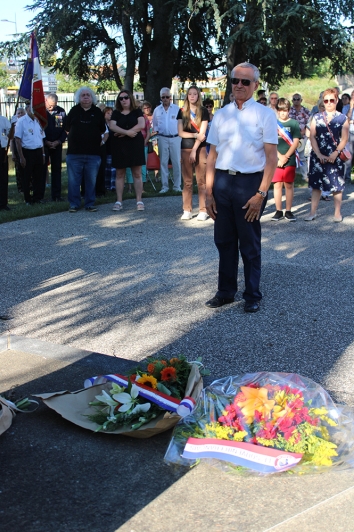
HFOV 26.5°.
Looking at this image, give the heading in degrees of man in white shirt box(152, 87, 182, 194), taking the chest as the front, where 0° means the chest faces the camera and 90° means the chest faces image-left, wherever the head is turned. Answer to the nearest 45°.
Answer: approximately 0°

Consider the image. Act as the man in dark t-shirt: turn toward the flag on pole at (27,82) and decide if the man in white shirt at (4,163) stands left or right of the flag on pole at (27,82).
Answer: left

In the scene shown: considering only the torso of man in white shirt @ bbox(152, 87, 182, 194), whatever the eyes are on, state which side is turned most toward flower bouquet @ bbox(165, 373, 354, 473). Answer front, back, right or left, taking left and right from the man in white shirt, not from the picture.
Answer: front

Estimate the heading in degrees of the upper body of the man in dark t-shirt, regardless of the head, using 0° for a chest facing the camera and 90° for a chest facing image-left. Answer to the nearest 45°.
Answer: approximately 0°

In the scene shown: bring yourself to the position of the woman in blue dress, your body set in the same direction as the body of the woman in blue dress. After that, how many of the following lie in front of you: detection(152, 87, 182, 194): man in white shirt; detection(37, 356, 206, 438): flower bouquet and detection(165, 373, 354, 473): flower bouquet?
2

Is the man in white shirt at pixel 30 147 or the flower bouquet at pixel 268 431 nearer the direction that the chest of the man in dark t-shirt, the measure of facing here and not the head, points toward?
the flower bouquet

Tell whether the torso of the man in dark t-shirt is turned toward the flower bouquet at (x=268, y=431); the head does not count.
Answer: yes
